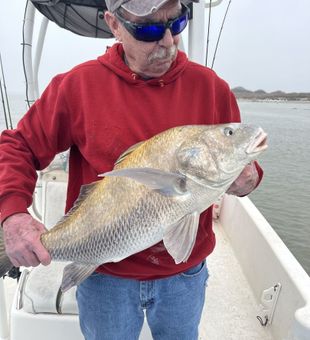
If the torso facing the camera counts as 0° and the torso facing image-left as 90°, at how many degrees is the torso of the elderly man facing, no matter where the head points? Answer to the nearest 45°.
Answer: approximately 0°
